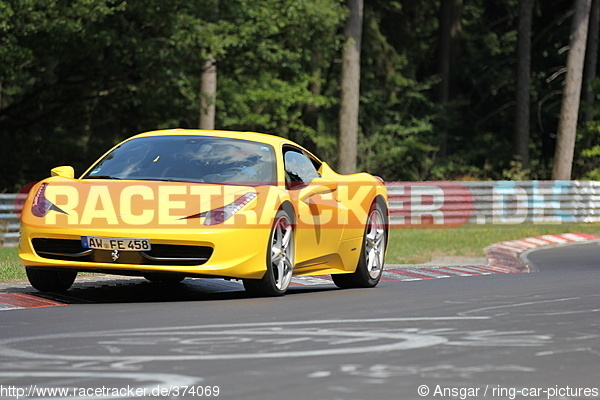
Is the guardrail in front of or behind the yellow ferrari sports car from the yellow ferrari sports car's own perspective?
behind

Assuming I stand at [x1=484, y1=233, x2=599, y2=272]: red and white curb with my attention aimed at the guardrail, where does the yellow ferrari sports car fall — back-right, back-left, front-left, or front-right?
back-left

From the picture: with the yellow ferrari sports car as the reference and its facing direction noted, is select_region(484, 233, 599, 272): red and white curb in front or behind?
behind

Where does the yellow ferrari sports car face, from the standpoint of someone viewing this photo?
facing the viewer and to the left of the viewer
